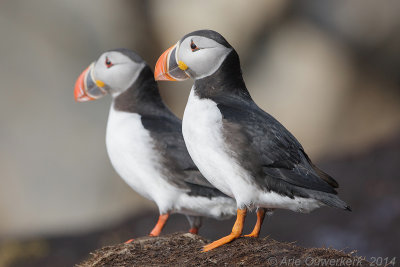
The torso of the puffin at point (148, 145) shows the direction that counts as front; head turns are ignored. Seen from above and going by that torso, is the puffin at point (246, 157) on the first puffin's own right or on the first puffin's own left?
on the first puffin's own left

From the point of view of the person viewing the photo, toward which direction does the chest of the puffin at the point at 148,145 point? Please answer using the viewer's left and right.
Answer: facing to the left of the viewer

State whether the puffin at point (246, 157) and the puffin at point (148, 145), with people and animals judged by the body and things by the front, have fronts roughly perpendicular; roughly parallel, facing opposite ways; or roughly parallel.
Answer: roughly parallel

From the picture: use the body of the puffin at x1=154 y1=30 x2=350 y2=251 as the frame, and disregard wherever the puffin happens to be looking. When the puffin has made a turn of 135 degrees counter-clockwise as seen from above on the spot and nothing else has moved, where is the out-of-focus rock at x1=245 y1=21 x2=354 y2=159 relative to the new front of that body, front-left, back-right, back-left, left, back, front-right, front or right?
back-left

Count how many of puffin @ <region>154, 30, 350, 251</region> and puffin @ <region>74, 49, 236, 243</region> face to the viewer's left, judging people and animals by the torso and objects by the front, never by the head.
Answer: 2

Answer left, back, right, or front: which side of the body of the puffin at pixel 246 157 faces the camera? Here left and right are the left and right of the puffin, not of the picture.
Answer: left
